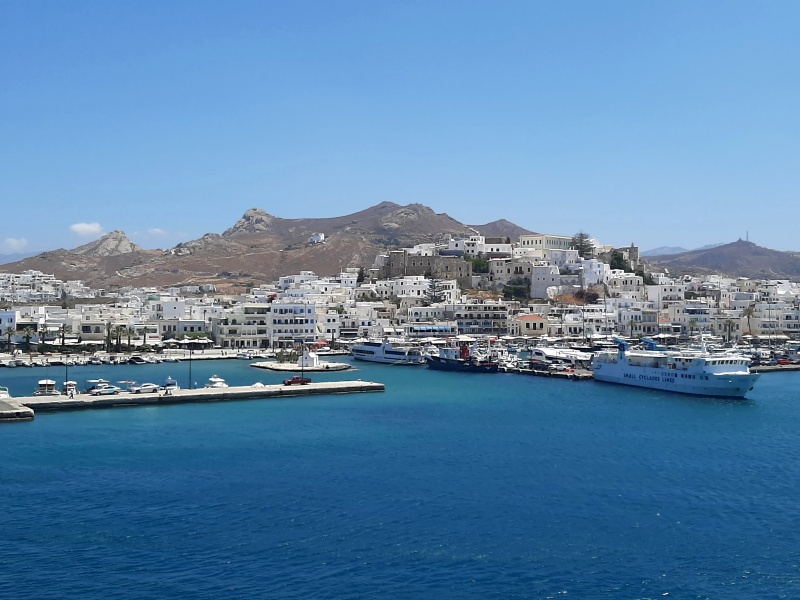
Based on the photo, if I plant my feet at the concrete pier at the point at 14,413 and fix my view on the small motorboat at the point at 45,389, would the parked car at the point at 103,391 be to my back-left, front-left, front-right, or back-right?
front-right

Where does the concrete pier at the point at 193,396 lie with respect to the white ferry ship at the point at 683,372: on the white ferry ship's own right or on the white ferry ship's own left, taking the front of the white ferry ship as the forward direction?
on the white ferry ship's own right

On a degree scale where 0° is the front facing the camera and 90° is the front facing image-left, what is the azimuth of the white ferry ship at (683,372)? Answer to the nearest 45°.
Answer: approximately 315°
